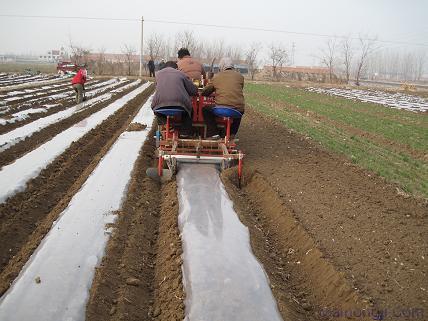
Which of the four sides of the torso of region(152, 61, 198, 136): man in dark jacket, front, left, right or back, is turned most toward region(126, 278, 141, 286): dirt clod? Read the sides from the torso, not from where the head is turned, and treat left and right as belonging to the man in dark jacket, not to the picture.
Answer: back

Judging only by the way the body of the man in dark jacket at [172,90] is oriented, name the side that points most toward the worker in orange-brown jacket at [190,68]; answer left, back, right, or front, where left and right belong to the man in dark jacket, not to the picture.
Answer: front

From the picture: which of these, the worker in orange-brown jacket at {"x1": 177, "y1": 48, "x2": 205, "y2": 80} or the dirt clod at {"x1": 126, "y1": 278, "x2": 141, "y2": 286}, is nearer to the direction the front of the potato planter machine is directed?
the worker in orange-brown jacket

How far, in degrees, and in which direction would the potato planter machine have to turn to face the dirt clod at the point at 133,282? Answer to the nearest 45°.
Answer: approximately 180°

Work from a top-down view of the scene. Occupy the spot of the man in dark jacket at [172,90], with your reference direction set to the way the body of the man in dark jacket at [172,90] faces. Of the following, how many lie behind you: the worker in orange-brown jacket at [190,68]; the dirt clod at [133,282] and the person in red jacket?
1

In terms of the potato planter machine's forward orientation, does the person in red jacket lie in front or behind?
in front

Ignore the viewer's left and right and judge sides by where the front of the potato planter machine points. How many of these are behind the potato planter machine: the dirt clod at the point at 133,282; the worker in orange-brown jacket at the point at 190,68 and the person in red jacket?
1

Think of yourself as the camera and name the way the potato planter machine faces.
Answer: facing away from the viewer

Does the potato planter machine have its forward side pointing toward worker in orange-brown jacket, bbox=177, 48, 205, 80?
yes

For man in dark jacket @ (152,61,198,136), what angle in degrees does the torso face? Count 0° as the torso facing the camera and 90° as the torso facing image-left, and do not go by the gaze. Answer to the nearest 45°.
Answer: approximately 180°

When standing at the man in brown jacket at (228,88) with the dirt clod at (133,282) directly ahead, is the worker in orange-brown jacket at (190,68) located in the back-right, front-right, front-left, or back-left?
back-right
